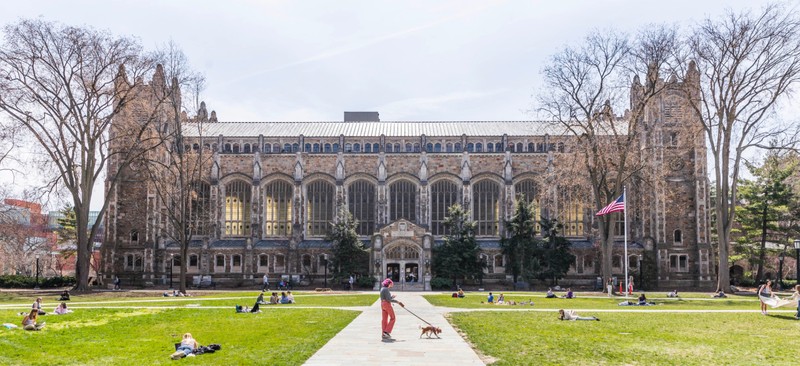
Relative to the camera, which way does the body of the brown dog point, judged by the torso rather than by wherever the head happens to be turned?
to the viewer's right

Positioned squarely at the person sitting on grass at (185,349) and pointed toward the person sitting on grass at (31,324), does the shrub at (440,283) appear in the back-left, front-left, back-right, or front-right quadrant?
front-right

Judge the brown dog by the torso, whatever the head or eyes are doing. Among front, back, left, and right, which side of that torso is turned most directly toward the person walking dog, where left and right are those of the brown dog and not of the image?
back

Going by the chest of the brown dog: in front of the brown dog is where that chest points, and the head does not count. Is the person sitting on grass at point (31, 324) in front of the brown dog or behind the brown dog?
behind

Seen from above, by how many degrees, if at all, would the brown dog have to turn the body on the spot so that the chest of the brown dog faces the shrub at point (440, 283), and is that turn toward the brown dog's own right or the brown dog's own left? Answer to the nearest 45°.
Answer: approximately 90° to the brown dog's own left

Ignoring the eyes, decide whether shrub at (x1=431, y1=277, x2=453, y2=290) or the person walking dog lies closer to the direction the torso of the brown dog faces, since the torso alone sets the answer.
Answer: the shrub
